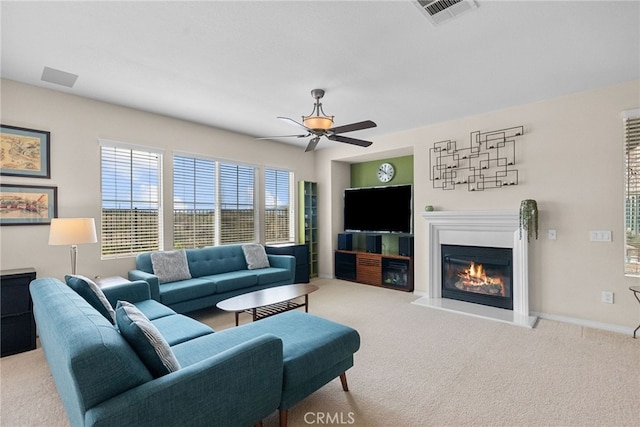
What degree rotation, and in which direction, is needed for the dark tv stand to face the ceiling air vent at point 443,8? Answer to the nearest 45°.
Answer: approximately 45° to its left

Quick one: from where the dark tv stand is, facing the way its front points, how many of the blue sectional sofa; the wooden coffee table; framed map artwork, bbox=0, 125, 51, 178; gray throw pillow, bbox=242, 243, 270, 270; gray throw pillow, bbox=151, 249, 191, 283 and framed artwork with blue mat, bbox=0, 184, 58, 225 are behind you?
0

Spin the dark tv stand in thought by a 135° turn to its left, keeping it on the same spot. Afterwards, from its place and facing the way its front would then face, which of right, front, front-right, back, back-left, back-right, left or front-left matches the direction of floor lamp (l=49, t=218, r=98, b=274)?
back-right

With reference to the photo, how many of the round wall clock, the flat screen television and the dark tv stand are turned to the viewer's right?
0

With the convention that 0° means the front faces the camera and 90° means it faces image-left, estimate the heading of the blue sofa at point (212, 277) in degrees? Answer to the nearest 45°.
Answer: approximately 315°

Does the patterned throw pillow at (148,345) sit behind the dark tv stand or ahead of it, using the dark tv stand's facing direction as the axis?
ahead

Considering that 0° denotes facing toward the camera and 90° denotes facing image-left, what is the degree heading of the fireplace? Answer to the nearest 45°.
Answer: approximately 45°

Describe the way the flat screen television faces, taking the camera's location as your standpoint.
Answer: facing the viewer and to the left of the viewer

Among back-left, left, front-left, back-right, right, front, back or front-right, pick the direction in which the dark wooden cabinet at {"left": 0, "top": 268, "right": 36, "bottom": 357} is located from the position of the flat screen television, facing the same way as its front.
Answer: front

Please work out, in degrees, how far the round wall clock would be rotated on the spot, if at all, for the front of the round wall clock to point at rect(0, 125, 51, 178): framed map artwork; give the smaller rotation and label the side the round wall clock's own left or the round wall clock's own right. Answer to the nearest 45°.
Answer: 0° — it already faces it

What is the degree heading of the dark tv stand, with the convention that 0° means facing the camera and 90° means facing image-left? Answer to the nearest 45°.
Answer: approximately 45°

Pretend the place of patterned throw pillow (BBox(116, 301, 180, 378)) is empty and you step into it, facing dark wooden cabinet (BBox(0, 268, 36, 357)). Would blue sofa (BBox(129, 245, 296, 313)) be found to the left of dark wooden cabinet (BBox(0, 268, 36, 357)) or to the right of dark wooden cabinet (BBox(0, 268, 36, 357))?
right

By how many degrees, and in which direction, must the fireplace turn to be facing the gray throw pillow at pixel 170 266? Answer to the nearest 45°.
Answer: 0° — it already faces it

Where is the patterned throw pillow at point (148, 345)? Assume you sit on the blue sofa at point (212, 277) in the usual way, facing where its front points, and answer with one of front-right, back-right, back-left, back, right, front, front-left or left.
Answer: front-right

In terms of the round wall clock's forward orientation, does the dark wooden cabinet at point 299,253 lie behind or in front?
in front

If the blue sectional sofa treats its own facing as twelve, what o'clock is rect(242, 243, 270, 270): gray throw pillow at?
The gray throw pillow is roughly at 11 o'clock from the blue sectional sofa.

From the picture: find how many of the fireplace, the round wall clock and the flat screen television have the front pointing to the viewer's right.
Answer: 0

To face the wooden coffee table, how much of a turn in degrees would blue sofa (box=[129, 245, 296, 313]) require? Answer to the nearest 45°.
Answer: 0° — it already faces it

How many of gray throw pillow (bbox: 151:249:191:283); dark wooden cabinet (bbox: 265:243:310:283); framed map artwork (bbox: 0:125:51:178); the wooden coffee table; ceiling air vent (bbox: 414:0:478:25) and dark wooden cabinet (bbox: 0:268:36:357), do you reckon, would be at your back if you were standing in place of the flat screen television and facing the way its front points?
0

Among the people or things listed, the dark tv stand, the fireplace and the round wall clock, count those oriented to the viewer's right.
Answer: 0

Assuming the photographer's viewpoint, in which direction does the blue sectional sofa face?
facing away from the viewer and to the right of the viewer
